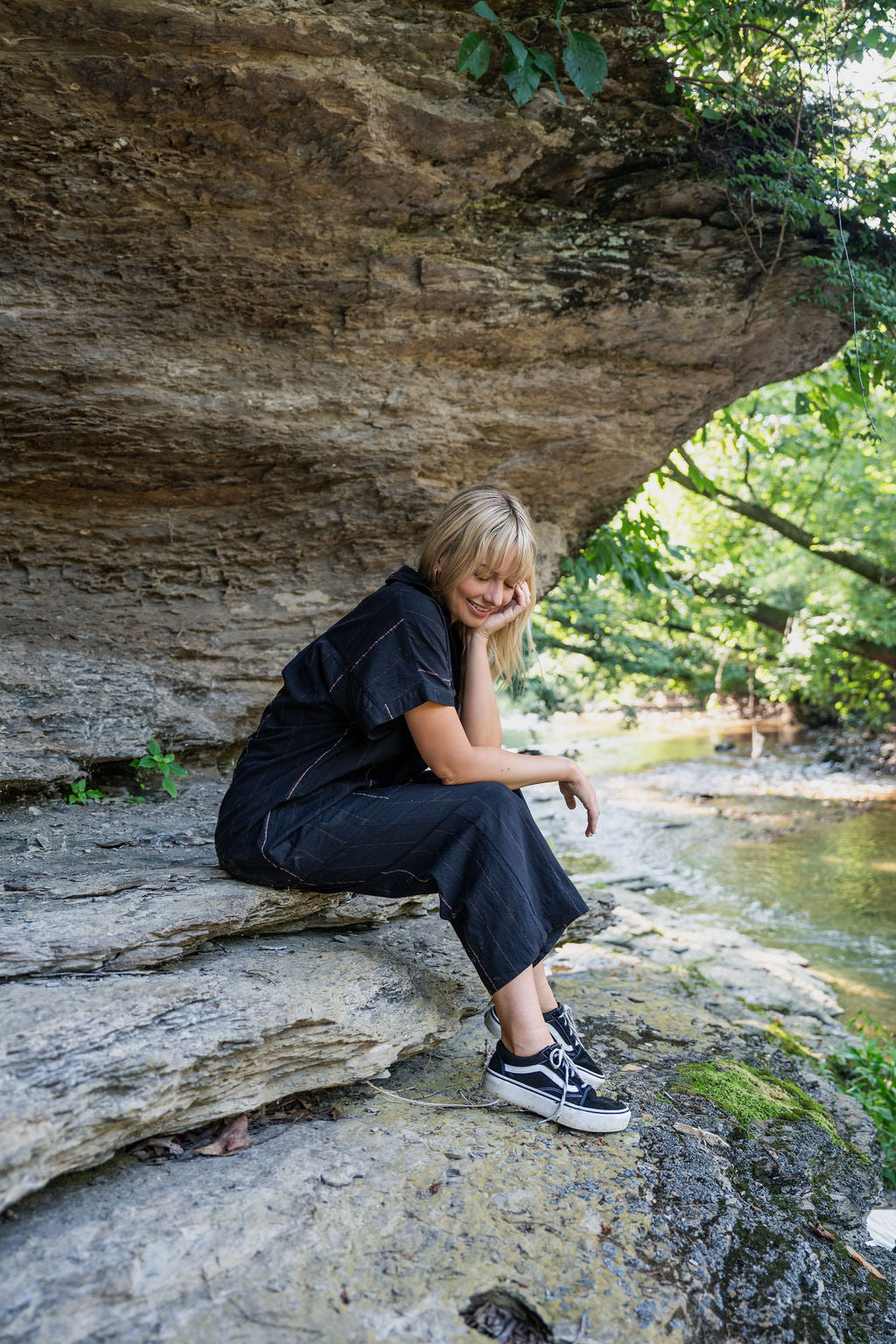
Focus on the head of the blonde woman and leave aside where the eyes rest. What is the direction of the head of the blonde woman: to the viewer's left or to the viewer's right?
to the viewer's right

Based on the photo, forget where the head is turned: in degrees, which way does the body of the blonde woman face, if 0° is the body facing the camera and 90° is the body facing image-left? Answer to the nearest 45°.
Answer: approximately 270°

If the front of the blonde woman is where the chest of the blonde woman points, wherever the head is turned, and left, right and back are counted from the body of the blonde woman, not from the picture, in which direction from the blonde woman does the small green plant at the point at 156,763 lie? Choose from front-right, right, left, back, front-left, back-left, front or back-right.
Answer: back-left
